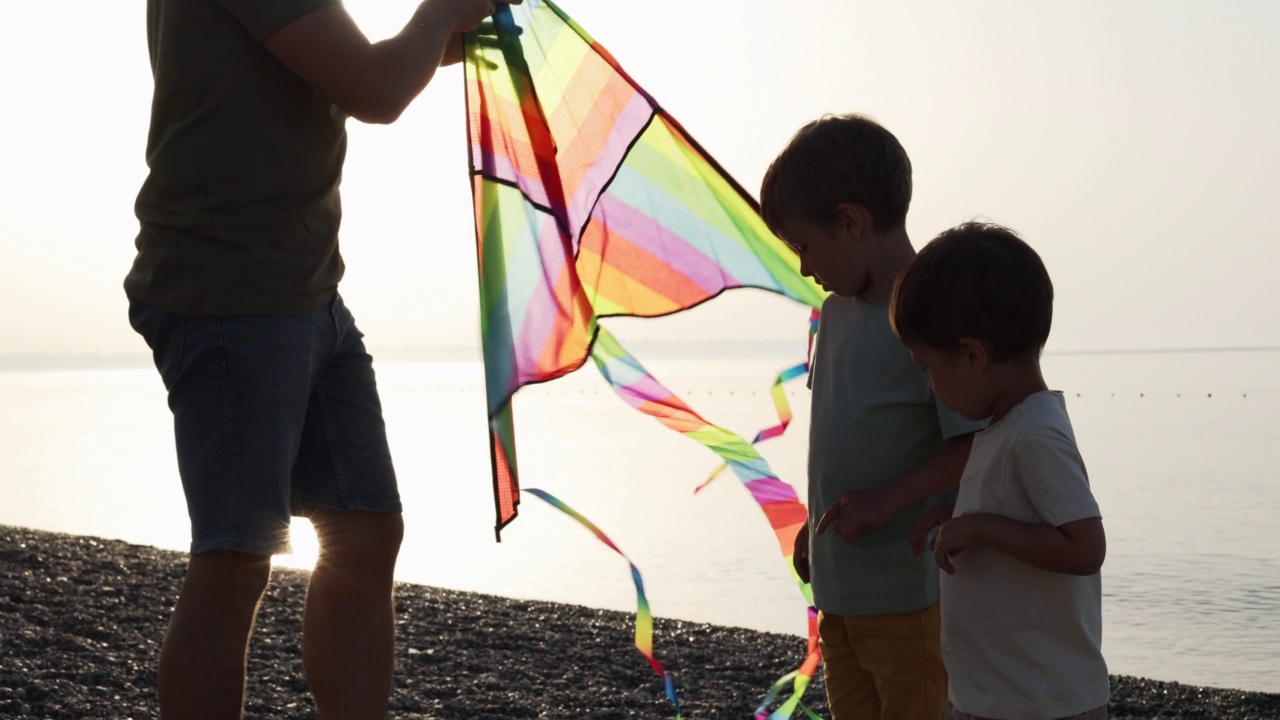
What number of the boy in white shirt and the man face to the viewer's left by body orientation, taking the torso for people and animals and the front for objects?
1

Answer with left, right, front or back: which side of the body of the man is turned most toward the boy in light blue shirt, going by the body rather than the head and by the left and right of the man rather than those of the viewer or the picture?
front

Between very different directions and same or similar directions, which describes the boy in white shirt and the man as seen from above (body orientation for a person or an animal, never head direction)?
very different directions

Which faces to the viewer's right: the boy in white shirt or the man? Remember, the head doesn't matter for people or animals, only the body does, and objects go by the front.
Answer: the man

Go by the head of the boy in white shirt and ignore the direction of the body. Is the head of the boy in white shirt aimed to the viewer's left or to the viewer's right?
to the viewer's left

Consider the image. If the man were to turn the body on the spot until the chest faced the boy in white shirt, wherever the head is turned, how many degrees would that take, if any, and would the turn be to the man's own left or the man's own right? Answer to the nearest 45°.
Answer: approximately 45° to the man's own right

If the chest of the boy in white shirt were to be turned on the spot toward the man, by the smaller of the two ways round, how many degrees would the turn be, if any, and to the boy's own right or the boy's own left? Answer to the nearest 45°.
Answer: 0° — they already face them

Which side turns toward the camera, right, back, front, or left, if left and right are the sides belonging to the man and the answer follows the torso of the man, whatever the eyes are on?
right

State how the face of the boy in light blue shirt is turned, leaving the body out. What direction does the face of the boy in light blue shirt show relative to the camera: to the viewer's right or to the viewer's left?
to the viewer's left

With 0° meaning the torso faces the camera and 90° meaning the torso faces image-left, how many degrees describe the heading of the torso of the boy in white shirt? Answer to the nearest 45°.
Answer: approximately 90°
